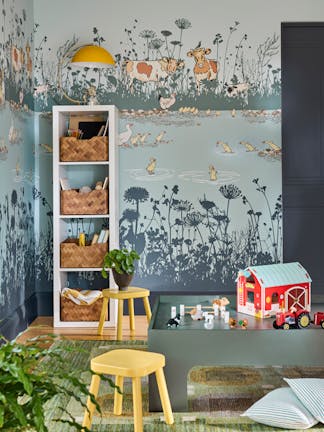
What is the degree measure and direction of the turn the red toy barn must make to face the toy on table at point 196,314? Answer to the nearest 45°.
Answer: approximately 135° to its right

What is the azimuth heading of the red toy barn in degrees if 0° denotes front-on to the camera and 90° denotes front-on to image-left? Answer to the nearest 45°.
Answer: approximately 315°

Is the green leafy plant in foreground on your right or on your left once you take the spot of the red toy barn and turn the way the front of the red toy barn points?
on your right

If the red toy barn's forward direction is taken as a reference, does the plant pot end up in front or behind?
behind

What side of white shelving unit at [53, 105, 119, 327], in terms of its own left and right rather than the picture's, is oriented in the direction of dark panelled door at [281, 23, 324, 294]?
left

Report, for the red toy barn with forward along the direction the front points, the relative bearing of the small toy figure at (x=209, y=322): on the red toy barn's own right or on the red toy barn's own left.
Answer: on the red toy barn's own right
